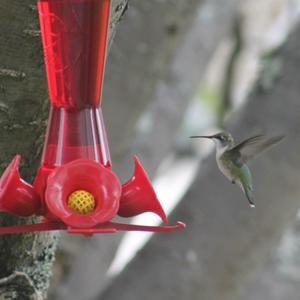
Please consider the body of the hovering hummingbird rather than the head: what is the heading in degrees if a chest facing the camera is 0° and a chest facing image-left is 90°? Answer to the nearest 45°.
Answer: approximately 90°
